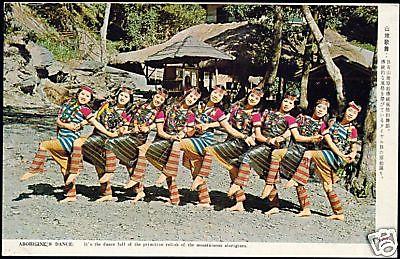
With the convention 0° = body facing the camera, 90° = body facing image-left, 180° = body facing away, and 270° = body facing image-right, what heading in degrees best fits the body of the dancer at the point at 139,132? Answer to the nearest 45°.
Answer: approximately 45°

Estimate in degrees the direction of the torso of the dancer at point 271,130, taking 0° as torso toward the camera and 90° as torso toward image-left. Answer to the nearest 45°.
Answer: approximately 45°

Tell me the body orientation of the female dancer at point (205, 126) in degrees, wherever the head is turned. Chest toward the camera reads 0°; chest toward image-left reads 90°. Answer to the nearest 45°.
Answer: approximately 45°

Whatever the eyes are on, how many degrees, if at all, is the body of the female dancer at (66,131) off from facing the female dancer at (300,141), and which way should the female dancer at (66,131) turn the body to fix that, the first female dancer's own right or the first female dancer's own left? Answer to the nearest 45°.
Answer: approximately 135° to the first female dancer's own left

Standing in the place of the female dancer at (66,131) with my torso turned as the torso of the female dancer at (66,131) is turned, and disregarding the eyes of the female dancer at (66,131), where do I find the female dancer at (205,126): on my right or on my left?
on my left

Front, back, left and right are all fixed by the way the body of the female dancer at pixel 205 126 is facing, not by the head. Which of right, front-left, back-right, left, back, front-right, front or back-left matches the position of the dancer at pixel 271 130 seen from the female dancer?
back-left
